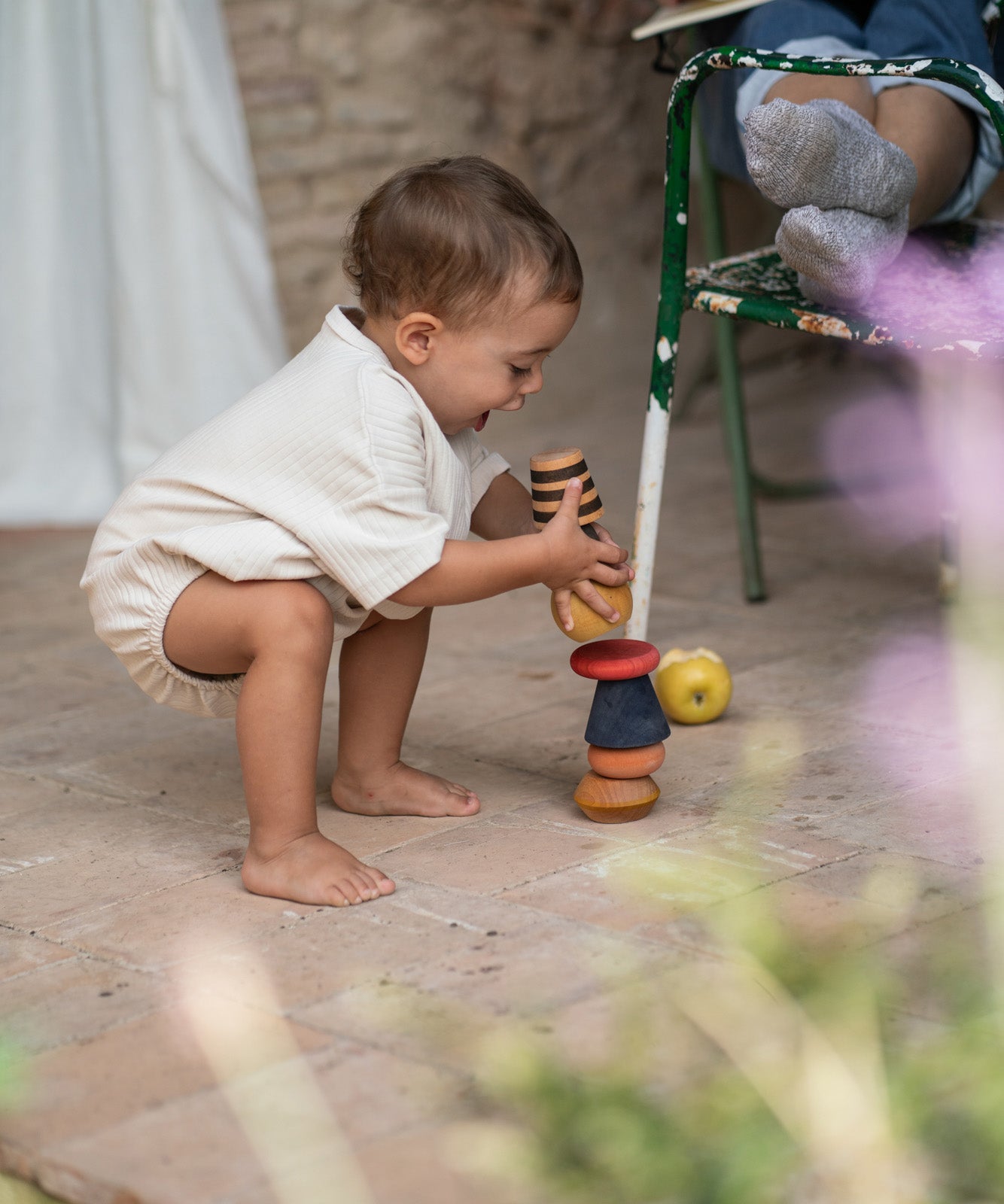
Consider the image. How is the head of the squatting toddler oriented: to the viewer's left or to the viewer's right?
to the viewer's right

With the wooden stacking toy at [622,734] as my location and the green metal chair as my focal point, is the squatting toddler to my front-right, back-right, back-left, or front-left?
back-left

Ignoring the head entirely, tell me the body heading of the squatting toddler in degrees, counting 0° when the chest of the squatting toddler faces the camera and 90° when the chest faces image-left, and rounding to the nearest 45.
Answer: approximately 270°

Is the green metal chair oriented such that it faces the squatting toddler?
no

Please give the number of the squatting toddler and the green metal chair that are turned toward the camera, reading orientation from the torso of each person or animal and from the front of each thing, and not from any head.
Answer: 0
